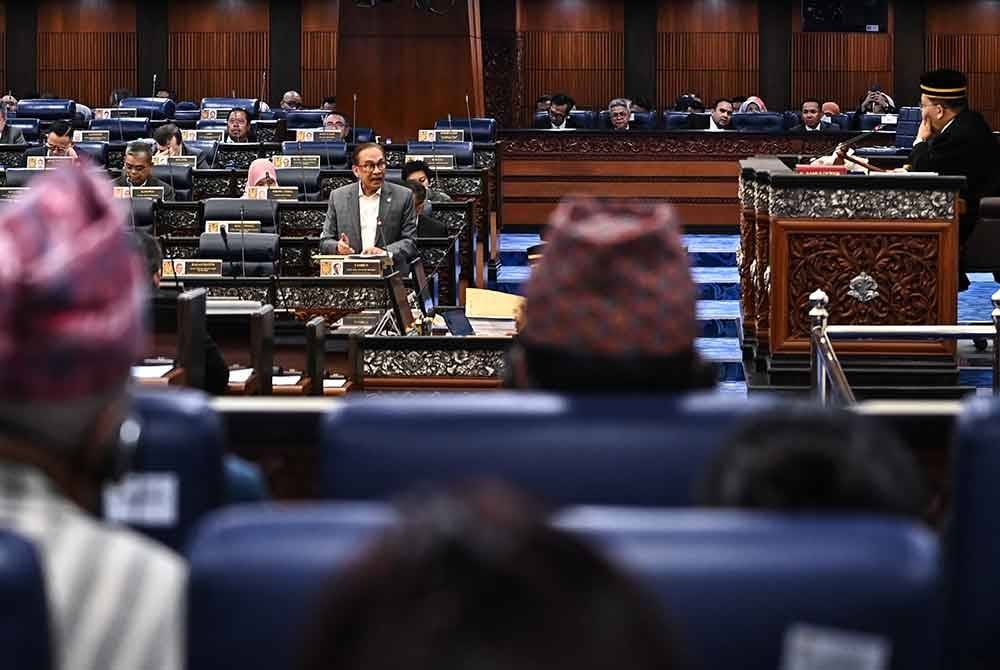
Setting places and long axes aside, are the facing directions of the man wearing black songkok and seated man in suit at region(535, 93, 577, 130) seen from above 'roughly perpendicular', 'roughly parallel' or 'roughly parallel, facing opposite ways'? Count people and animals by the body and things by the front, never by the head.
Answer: roughly perpendicular

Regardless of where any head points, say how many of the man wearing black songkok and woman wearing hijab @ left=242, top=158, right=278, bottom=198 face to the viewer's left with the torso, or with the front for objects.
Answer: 1

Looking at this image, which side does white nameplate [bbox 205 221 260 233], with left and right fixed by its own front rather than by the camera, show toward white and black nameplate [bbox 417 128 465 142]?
back

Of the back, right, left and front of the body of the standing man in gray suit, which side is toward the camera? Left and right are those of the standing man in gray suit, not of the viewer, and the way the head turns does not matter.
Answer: front

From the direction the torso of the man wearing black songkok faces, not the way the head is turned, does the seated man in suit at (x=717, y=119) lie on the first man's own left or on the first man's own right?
on the first man's own right

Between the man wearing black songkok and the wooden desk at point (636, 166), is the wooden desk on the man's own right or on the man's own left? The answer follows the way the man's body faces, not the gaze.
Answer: on the man's own right

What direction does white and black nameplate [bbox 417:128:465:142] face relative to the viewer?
toward the camera

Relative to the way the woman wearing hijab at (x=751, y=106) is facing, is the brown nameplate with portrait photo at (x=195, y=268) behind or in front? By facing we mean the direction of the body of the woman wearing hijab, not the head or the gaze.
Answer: in front

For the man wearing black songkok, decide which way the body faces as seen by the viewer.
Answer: to the viewer's left

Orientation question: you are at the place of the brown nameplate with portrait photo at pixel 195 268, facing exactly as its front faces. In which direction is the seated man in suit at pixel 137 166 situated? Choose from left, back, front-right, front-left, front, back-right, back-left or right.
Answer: back

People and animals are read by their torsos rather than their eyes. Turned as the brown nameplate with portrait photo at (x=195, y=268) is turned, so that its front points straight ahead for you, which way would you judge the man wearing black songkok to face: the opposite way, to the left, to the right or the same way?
to the right

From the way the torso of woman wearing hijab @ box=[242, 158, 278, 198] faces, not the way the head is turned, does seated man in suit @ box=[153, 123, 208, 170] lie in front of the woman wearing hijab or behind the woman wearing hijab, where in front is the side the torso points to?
behind

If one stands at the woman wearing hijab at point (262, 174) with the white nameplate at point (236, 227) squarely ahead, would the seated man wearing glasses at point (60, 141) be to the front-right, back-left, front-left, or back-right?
back-right

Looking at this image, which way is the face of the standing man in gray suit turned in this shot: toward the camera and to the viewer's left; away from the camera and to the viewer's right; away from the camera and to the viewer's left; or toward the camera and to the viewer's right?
toward the camera and to the viewer's right
